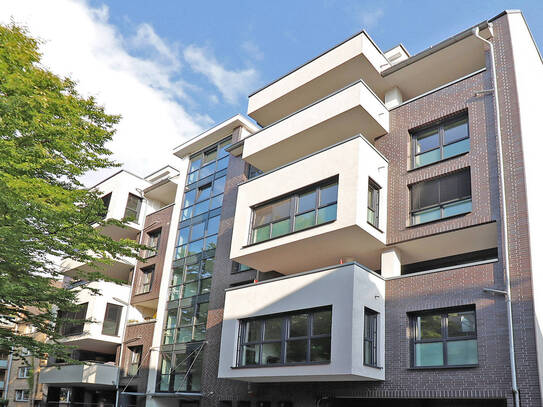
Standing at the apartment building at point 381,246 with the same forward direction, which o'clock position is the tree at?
The tree is roughly at 1 o'clock from the apartment building.

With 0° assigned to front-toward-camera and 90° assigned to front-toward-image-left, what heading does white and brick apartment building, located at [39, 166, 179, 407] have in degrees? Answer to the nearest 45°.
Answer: approximately 45°

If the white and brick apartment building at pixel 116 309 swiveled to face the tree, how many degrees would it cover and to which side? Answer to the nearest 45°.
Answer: approximately 45° to its left

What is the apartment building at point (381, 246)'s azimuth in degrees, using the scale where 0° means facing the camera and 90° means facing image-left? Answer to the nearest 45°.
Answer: approximately 45°
